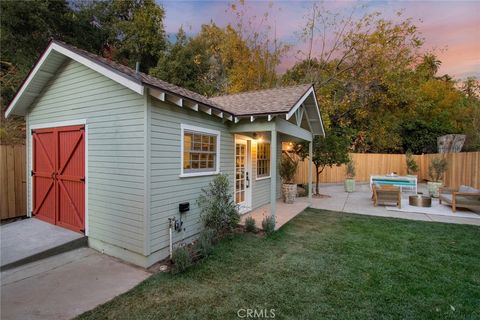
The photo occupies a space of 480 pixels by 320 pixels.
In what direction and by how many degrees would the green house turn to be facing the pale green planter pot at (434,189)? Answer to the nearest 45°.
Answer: approximately 45° to its left

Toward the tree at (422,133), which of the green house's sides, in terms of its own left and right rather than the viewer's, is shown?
left

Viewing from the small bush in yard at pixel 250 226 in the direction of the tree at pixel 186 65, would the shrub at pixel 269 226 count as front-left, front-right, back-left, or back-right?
back-right

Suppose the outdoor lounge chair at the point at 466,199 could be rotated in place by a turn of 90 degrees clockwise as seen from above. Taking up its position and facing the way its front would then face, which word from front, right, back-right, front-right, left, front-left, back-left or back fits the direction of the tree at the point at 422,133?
front-left

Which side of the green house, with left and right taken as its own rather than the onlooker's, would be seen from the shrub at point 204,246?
front

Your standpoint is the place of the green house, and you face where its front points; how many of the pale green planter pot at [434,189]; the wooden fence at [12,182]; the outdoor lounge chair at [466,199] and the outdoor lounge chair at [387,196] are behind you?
1

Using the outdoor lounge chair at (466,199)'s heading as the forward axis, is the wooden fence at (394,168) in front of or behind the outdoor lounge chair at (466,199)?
in front

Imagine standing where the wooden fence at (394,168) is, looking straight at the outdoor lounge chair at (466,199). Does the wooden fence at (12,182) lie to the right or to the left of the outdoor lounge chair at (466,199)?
right

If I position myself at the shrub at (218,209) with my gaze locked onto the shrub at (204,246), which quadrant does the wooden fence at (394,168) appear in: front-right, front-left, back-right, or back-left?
back-left

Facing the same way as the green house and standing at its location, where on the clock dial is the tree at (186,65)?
The tree is roughly at 8 o'clock from the green house.

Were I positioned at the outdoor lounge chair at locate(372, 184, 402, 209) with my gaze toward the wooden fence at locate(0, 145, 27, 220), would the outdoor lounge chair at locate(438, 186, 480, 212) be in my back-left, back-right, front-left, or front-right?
back-left

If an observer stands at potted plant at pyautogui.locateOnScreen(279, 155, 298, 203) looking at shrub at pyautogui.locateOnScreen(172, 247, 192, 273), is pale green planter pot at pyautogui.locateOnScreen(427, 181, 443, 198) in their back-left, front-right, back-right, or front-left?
back-left

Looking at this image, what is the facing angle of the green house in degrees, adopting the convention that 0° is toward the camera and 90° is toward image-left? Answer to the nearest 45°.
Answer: approximately 315°
